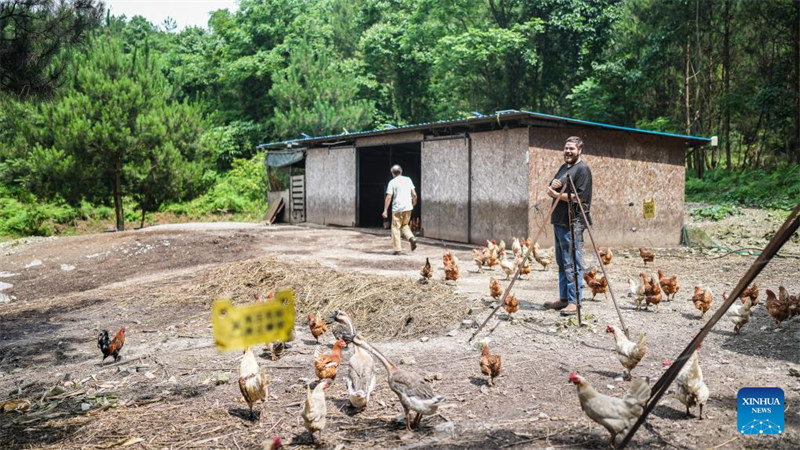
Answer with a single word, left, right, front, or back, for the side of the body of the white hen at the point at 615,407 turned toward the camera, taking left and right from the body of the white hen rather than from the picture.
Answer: left

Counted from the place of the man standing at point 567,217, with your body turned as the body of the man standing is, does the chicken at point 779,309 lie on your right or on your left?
on your left

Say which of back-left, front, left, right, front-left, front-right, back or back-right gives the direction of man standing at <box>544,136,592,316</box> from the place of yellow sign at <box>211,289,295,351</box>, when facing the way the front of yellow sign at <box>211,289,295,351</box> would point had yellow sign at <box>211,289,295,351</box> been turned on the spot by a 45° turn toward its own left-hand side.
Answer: left

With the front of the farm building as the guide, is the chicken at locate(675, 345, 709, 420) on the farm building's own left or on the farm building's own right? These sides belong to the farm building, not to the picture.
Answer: on the farm building's own left

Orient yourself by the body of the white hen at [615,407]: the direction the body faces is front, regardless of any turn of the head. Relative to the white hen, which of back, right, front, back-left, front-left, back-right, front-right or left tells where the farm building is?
right

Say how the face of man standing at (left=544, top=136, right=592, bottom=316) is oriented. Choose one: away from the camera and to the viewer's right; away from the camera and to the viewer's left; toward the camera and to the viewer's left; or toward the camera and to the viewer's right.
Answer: toward the camera and to the viewer's left

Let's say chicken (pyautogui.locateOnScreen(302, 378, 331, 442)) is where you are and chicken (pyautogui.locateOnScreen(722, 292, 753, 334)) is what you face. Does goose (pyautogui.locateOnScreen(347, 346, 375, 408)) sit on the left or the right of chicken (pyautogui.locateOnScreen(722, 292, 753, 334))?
left

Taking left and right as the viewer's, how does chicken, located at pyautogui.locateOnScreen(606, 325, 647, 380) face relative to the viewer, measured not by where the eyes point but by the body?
facing to the left of the viewer
